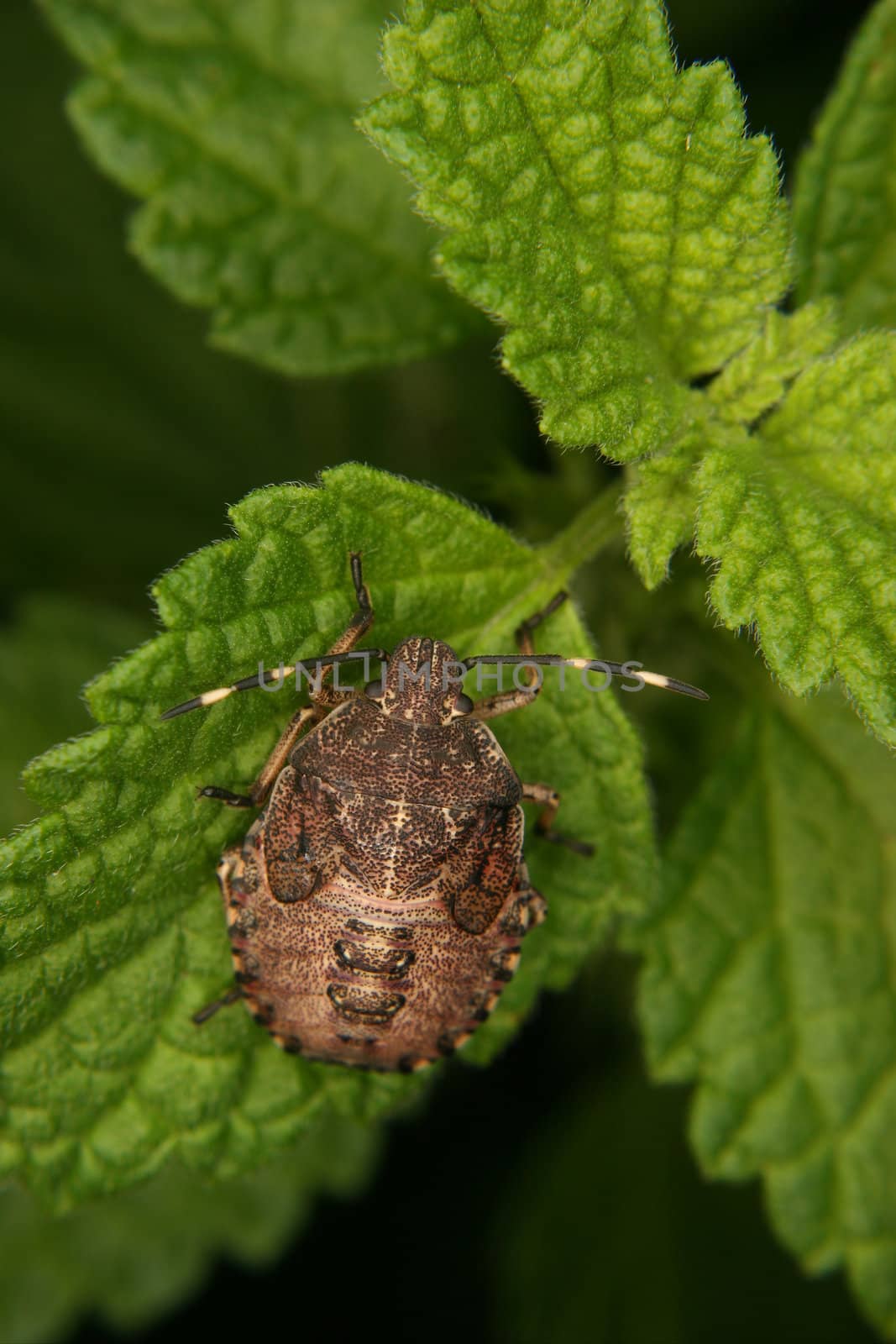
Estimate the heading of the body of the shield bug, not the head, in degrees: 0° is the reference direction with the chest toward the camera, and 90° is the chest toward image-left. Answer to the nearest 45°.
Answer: approximately 180°

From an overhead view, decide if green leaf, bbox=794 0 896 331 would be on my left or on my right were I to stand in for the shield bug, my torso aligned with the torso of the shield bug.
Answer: on my right

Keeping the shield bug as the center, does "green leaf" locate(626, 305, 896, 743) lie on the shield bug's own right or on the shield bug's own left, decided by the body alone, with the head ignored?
on the shield bug's own right
